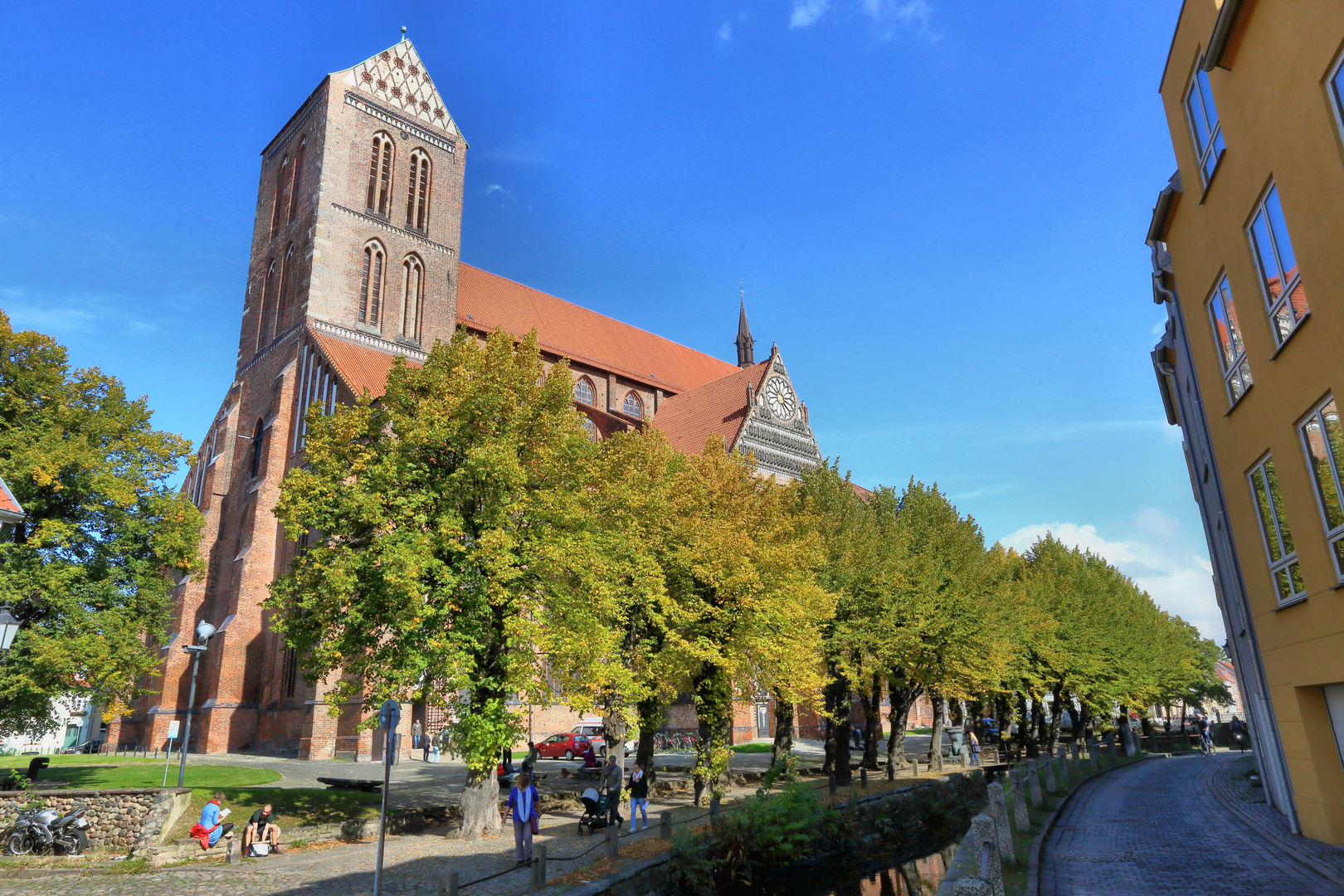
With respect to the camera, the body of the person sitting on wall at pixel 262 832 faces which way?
toward the camera

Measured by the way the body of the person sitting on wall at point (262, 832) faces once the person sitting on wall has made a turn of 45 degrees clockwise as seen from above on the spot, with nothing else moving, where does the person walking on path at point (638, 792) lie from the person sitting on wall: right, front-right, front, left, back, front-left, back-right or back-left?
back-left

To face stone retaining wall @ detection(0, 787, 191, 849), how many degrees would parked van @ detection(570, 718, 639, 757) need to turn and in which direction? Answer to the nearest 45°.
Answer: approximately 45° to its left

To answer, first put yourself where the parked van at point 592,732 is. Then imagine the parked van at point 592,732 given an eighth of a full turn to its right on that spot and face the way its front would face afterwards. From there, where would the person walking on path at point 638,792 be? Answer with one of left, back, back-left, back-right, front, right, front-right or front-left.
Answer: back-left

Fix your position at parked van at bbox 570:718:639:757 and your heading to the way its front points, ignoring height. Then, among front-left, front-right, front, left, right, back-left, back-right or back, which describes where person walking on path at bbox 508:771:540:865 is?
left

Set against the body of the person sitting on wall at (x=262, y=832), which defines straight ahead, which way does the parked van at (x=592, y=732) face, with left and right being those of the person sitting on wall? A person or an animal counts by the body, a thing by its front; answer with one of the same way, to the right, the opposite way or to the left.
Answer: to the right

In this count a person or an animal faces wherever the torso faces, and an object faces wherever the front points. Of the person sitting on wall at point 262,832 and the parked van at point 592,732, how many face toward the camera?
1

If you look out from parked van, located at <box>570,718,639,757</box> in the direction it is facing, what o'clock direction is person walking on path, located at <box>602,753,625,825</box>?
The person walking on path is roughly at 9 o'clock from the parked van.

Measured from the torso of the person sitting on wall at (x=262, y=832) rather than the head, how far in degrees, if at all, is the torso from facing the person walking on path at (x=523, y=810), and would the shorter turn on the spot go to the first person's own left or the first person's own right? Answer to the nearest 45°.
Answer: approximately 45° to the first person's own left

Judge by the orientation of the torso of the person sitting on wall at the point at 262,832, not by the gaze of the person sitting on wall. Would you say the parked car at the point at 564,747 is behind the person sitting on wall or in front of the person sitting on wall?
behind

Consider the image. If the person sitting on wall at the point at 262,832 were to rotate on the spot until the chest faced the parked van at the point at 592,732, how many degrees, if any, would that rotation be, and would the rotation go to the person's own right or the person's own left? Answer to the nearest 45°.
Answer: approximately 135° to the person's own left

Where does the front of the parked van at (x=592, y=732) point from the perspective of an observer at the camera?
facing to the left of the viewer

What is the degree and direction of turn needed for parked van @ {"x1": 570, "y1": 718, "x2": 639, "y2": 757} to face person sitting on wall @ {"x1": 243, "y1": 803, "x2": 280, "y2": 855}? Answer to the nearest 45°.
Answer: approximately 90° to its left
